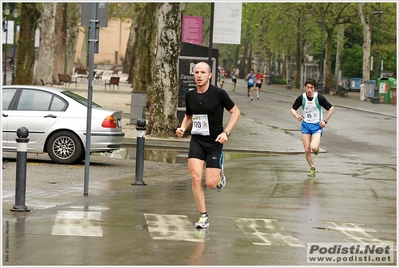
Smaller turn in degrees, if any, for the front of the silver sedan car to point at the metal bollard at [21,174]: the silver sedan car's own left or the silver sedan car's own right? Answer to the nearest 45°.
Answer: approximately 90° to the silver sedan car's own left

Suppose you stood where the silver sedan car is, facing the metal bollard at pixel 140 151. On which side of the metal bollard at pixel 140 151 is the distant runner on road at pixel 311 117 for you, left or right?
left

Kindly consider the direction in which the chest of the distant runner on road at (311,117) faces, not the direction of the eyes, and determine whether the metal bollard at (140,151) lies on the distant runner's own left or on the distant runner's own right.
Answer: on the distant runner's own right

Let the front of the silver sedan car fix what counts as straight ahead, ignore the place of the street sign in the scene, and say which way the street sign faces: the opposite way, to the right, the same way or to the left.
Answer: to the right

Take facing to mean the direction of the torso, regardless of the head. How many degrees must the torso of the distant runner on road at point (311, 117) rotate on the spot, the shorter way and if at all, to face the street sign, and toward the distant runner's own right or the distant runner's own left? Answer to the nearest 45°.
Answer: approximately 45° to the distant runner's own right

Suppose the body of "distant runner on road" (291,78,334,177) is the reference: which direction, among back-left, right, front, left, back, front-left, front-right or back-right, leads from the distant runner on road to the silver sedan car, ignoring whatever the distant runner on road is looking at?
right

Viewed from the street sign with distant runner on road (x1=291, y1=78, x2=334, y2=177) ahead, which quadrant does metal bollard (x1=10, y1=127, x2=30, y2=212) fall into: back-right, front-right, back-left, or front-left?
back-right

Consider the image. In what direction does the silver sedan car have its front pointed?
to the viewer's left

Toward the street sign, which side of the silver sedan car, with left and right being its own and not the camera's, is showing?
left
